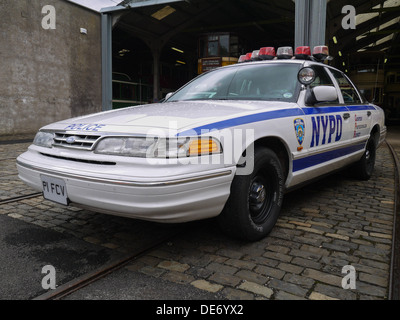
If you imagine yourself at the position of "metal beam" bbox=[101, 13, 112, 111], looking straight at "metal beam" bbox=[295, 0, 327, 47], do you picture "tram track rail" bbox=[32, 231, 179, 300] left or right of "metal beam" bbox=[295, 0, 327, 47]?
right

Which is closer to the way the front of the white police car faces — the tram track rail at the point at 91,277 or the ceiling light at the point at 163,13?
the tram track rail

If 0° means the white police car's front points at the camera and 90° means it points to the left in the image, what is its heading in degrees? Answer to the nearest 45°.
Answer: approximately 45°

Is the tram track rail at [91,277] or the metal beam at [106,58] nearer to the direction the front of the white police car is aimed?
the tram track rail

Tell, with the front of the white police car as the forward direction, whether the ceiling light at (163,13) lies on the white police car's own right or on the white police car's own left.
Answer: on the white police car's own right

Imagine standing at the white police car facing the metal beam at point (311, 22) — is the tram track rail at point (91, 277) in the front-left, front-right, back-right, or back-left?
back-left

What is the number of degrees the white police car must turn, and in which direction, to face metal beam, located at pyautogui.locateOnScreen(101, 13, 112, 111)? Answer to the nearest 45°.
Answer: approximately 135° to its right

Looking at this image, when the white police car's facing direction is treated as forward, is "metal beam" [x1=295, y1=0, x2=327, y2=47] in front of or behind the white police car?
behind

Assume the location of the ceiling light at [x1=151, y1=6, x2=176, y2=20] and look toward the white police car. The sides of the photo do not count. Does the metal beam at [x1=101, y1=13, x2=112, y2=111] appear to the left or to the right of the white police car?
right
